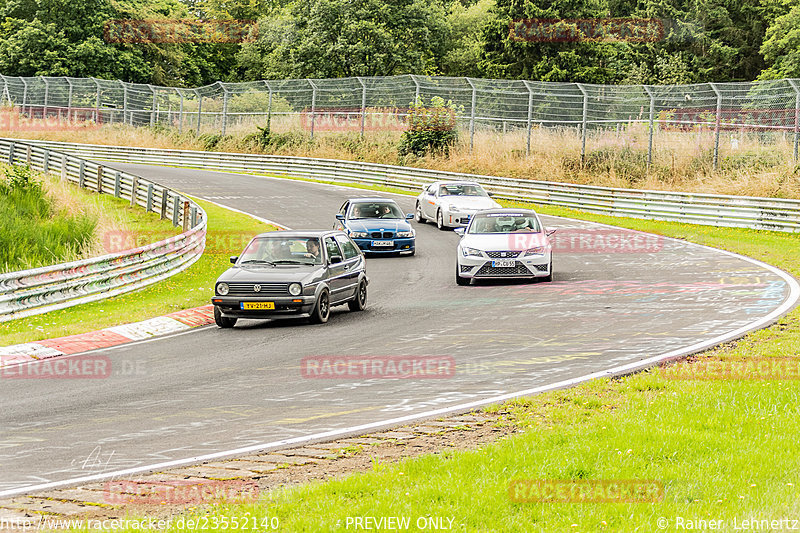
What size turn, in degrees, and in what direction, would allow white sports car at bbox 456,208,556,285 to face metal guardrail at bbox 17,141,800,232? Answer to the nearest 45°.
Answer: approximately 180°

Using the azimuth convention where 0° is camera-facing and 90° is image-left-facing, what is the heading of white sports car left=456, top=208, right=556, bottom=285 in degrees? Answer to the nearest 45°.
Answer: approximately 0°

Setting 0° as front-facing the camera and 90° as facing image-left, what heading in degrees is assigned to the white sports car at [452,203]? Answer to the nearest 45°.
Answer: approximately 315°
